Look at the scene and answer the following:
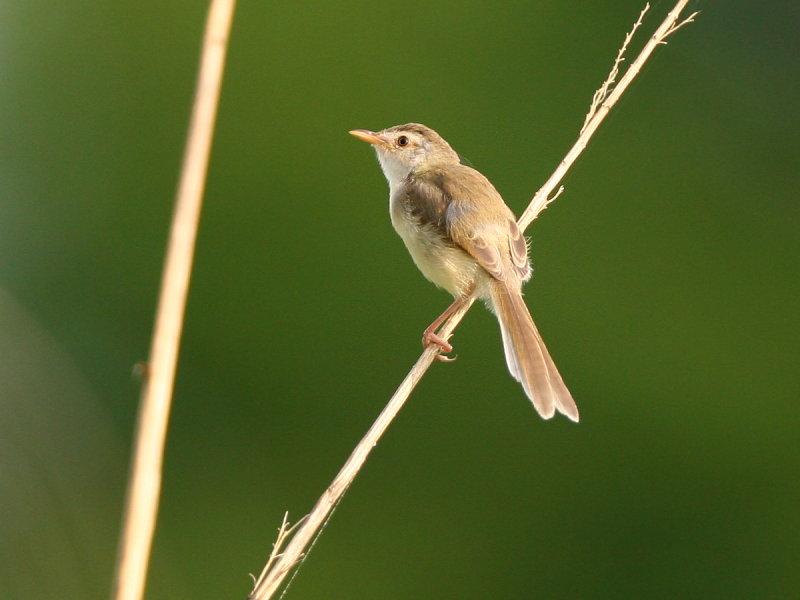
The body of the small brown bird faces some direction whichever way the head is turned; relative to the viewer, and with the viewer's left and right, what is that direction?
facing away from the viewer and to the left of the viewer

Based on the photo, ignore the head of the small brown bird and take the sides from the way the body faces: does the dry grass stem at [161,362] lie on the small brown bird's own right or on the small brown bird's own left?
on the small brown bird's own left
